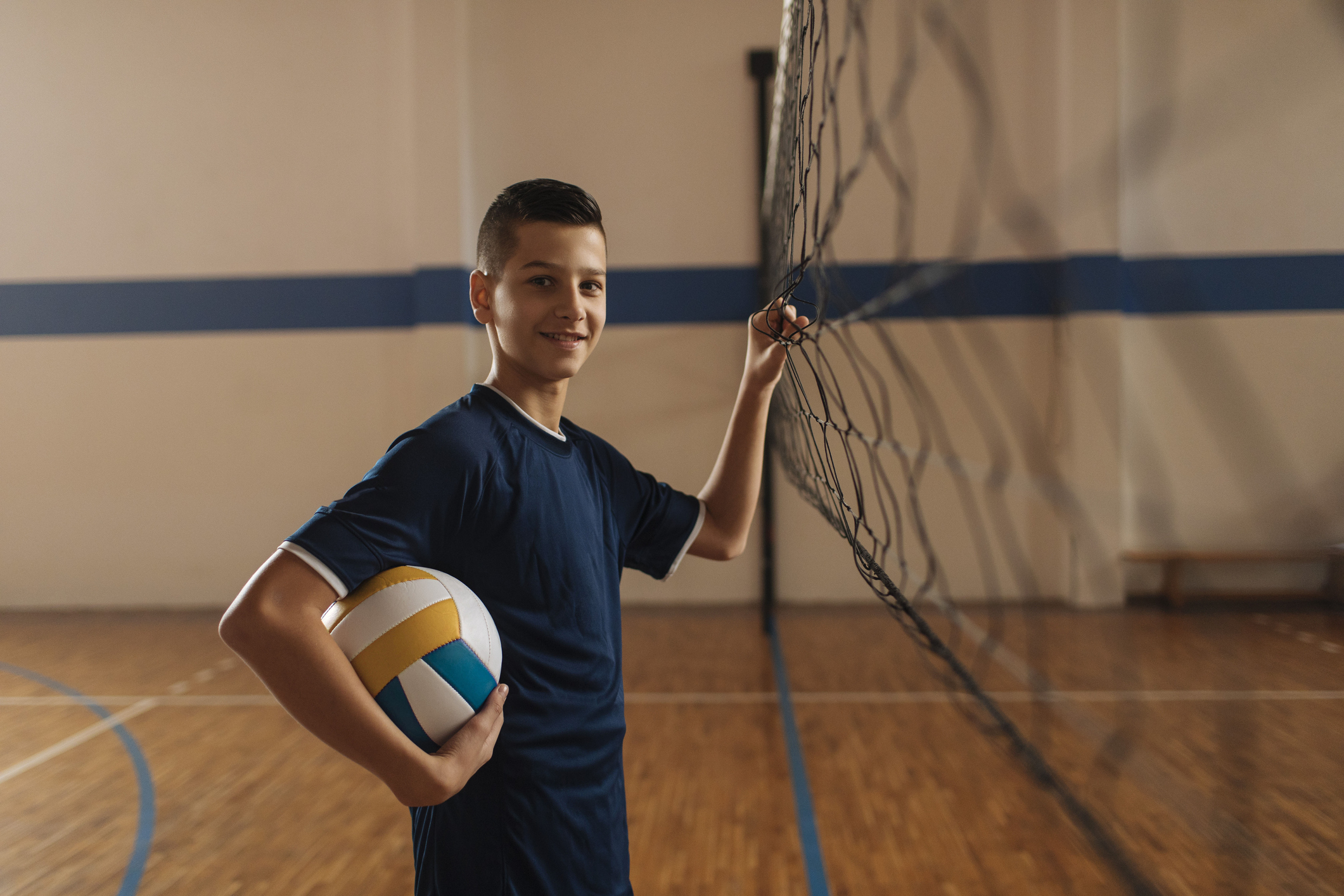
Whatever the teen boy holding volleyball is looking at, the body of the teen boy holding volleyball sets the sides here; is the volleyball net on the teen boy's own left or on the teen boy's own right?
on the teen boy's own left

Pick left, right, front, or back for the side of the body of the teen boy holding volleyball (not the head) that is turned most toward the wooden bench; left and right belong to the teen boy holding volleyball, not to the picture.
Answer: left

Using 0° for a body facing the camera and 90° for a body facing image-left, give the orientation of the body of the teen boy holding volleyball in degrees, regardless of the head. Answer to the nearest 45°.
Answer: approximately 315°
